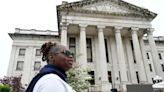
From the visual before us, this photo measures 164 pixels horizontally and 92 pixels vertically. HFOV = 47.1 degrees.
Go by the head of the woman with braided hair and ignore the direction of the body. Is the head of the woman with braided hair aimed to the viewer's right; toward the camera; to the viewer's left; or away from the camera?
to the viewer's right

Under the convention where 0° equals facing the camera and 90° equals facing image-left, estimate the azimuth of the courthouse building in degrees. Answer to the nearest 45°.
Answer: approximately 315°

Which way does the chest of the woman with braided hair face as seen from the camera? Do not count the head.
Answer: to the viewer's right

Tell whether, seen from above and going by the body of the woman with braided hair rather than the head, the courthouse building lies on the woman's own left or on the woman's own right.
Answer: on the woman's own left

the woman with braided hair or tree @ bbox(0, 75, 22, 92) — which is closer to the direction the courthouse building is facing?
the woman with braided hair

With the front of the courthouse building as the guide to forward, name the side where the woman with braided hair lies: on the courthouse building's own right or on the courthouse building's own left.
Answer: on the courthouse building's own right
